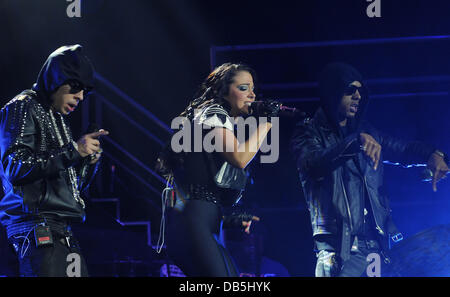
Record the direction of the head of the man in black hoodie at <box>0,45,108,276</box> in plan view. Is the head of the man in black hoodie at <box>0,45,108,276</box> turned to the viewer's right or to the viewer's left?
to the viewer's right

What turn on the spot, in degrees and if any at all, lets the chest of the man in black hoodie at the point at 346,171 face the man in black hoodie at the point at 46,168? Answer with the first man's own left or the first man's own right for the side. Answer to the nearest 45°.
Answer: approximately 90° to the first man's own right

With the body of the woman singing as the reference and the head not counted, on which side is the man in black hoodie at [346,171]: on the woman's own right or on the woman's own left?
on the woman's own left

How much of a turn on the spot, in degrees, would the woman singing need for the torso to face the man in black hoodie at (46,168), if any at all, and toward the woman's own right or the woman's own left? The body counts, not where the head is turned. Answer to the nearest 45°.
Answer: approximately 180°

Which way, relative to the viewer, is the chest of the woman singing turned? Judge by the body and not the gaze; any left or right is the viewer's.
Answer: facing to the right of the viewer

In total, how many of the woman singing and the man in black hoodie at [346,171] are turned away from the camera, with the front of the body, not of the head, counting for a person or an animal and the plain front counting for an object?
0

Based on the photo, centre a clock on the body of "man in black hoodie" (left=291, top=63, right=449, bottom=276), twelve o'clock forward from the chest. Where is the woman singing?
The woman singing is roughly at 2 o'clock from the man in black hoodie.

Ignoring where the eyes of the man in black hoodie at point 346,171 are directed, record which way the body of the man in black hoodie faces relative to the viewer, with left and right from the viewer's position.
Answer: facing the viewer and to the right of the viewer
